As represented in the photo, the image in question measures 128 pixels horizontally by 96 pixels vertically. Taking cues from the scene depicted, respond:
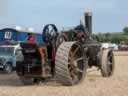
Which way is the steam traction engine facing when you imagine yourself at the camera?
facing away from the viewer and to the right of the viewer
